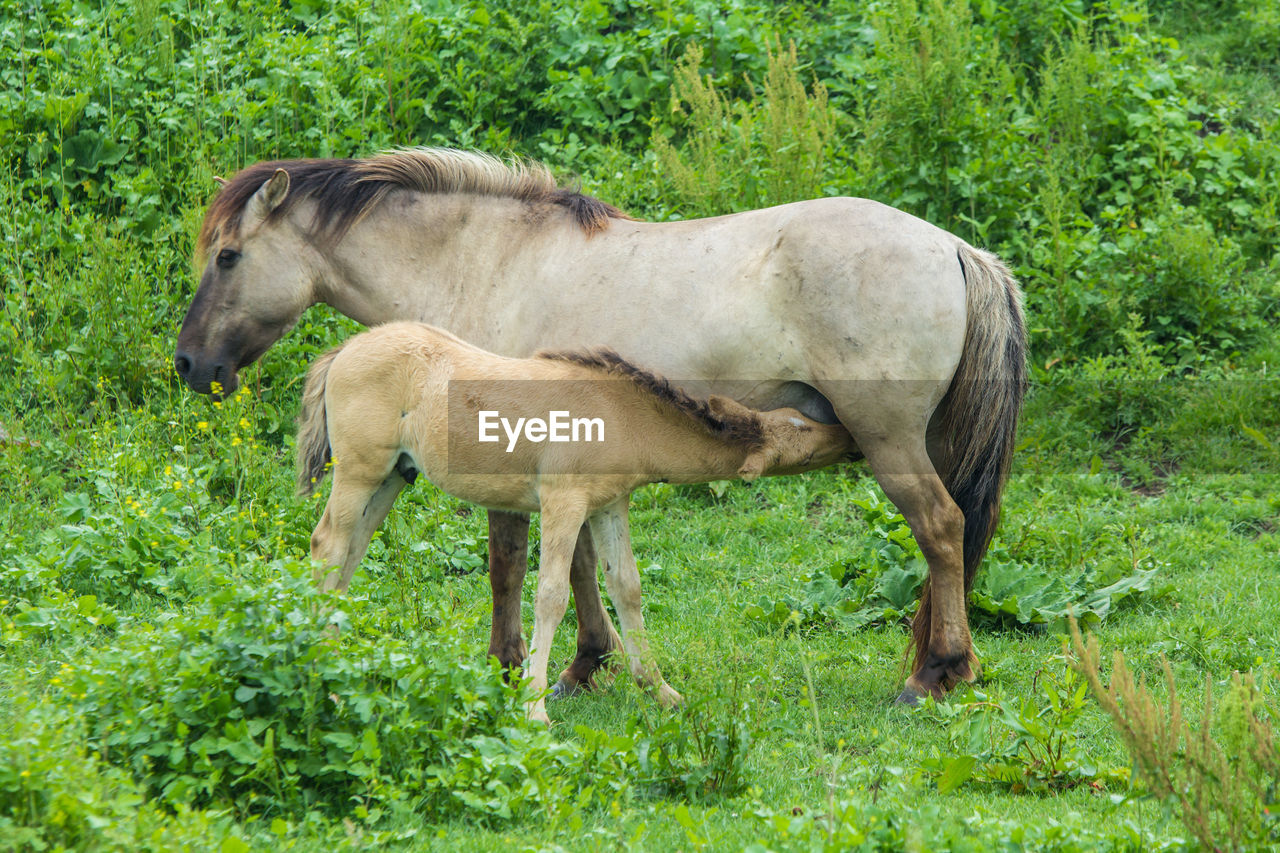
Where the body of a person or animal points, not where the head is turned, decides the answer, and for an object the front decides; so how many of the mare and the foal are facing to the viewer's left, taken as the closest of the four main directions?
1

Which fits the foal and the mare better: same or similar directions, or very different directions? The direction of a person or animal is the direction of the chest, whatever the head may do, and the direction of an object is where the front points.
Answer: very different directions

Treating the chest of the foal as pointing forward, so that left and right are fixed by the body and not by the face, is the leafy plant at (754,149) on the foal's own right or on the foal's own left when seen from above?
on the foal's own left

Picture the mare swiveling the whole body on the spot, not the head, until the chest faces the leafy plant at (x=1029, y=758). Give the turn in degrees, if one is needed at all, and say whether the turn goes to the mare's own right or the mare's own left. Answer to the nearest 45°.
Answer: approximately 135° to the mare's own left

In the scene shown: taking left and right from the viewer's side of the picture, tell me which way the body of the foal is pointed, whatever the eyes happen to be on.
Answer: facing to the right of the viewer

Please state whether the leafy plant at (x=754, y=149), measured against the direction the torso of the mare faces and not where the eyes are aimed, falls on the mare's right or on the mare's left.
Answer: on the mare's right

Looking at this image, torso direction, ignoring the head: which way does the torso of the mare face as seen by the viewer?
to the viewer's left
